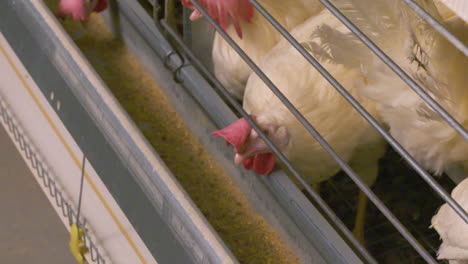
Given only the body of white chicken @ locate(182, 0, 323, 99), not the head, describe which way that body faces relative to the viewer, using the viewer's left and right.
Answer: facing the viewer and to the left of the viewer
